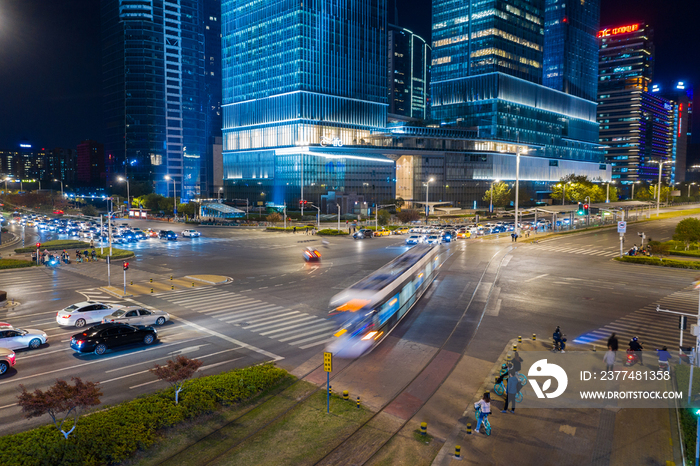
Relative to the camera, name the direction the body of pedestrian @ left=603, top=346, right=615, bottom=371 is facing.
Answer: away from the camera

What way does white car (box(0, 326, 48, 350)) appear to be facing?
to the viewer's right

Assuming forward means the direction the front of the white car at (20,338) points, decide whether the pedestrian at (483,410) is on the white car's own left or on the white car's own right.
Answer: on the white car's own right

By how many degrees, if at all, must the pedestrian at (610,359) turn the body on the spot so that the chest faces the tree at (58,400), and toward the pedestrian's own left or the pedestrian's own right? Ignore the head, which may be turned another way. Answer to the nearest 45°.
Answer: approximately 135° to the pedestrian's own left

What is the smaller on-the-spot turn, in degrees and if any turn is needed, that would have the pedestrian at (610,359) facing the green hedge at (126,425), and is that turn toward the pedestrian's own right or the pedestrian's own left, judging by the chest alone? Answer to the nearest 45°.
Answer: approximately 135° to the pedestrian's own left

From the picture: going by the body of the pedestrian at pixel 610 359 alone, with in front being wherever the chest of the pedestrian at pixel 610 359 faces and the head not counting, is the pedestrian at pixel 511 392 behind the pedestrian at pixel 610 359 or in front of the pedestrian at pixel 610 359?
behind

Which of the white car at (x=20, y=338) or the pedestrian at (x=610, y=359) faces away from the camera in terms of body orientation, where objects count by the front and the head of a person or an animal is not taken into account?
the pedestrian

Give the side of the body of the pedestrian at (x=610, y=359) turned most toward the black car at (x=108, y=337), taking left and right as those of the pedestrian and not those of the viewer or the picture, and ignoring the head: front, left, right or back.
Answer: left

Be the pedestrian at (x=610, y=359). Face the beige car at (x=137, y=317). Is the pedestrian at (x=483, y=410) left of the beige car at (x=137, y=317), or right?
left

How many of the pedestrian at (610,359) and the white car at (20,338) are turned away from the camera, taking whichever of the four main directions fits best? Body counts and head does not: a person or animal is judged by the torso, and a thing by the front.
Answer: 1

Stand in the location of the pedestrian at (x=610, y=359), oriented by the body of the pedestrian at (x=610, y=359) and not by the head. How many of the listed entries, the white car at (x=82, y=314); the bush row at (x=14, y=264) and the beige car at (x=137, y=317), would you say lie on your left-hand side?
3
